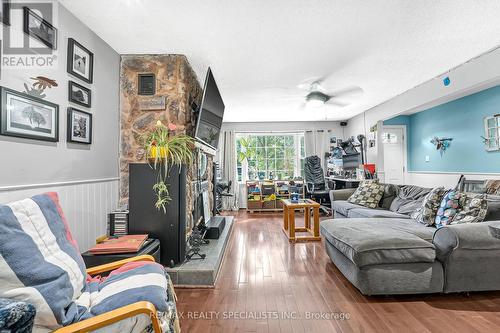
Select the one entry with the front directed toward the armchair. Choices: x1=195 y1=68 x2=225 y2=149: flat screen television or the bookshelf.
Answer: the bookshelf

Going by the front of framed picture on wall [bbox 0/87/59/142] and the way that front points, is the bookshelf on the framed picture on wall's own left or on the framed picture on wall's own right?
on the framed picture on wall's own left

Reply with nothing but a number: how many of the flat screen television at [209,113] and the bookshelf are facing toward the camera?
1

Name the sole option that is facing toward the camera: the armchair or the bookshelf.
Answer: the bookshelf

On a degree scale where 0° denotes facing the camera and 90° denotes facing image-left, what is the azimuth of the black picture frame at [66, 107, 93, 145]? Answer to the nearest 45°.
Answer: approximately 315°

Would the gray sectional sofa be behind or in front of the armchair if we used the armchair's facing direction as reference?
in front

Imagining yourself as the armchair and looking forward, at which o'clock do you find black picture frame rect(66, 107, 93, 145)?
The black picture frame is roughly at 9 o'clock from the armchair.

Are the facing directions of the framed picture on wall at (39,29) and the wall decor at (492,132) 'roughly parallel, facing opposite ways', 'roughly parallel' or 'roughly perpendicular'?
roughly parallel, facing opposite ways

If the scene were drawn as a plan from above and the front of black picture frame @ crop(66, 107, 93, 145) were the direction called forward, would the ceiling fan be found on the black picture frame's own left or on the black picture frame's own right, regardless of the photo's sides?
on the black picture frame's own left

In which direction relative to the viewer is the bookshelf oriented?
toward the camera

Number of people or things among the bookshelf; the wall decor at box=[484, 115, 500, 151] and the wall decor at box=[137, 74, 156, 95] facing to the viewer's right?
0
